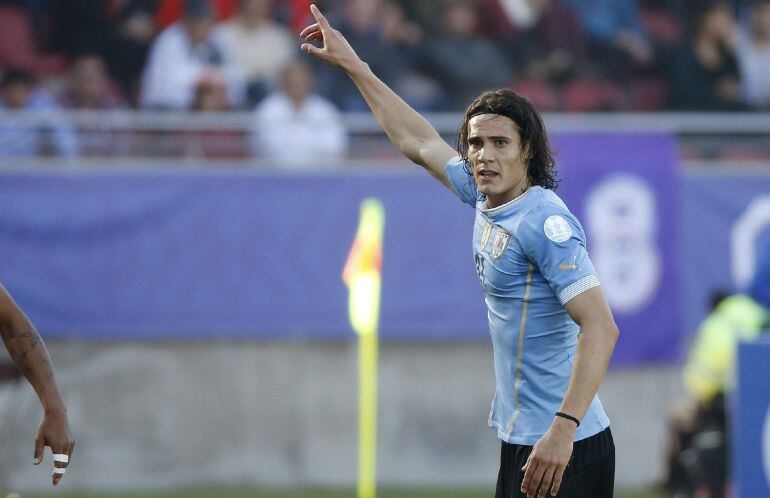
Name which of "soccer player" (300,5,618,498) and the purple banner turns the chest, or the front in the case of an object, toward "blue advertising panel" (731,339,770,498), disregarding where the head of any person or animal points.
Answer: the purple banner

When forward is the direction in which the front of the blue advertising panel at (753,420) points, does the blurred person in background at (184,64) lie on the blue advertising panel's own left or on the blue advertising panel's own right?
on the blue advertising panel's own right

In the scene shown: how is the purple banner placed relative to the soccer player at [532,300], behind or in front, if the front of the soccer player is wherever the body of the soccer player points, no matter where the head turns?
behind

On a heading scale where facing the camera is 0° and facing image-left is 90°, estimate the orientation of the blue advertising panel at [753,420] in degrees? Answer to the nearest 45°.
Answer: approximately 0°

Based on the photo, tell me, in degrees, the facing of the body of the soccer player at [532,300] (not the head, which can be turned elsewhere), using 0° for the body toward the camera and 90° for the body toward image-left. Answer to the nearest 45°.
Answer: approximately 45°

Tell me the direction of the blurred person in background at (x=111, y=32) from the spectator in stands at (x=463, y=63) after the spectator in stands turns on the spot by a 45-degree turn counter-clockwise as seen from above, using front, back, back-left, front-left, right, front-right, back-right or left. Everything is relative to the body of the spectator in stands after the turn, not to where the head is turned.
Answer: back-right
